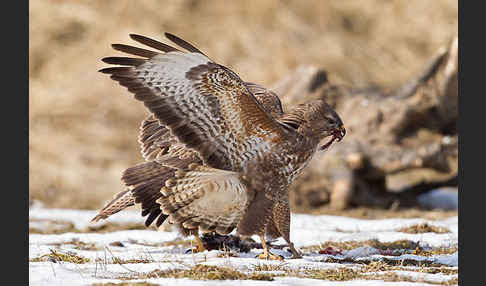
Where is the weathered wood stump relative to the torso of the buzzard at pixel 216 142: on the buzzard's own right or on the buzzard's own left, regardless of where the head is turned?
on the buzzard's own left

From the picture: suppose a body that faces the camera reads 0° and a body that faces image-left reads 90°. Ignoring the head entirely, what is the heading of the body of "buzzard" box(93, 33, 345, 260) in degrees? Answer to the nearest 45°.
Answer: approximately 270°
